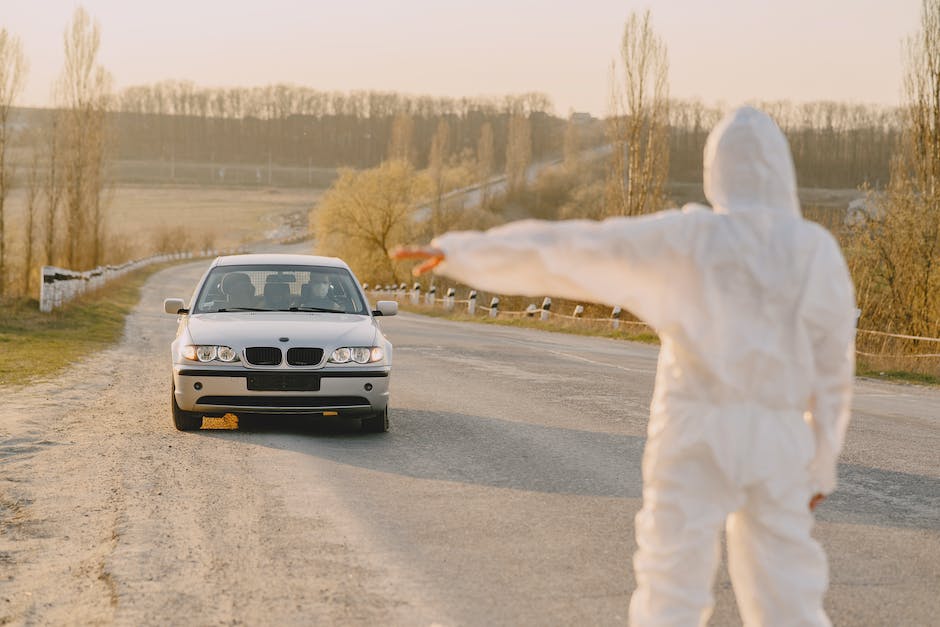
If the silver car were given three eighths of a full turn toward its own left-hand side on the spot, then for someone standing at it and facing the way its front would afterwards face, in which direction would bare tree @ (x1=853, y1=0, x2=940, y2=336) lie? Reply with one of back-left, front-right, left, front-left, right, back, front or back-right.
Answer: front

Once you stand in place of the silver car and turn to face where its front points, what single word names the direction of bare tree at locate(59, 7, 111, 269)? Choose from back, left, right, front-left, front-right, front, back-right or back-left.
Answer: back

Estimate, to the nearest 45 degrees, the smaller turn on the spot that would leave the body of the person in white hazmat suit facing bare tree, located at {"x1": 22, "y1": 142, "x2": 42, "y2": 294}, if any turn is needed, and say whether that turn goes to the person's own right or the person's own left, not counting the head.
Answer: approximately 45° to the person's own left

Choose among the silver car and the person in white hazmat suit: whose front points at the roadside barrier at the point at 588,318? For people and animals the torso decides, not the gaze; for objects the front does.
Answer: the person in white hazmat suit

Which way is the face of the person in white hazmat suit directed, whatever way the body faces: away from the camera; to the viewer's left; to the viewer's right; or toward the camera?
away from the camera

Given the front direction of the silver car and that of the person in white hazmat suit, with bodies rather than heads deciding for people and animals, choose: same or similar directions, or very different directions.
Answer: very different directions

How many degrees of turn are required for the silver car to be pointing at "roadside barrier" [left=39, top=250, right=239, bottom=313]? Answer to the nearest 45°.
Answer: approximately 180°

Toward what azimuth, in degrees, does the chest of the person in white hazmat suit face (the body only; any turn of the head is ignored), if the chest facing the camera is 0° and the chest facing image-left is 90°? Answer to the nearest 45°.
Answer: approximately 180°

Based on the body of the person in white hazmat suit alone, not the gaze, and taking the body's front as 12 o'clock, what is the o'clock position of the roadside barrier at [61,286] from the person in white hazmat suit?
The roadside barrier is roughly at 11 o'clock from the person in white hazmat suit.

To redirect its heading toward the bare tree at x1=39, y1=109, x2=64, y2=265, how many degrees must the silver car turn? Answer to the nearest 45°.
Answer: approximately 180°

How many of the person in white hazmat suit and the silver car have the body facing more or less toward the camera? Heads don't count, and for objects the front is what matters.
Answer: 1
